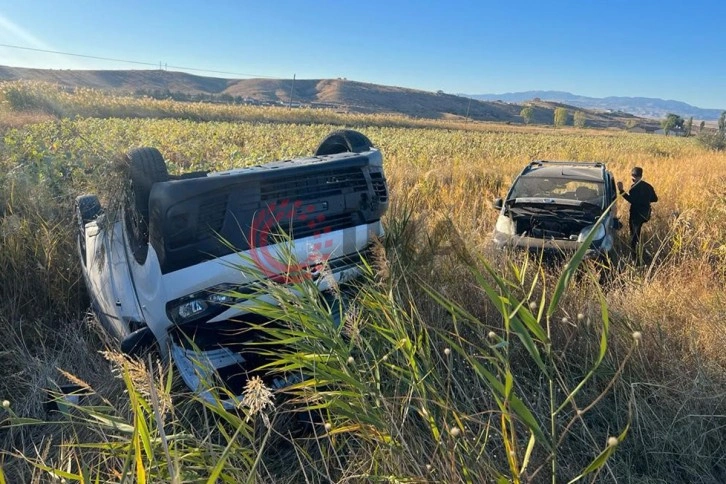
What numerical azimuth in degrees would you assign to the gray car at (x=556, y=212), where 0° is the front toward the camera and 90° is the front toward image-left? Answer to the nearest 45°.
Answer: approximately 0°
